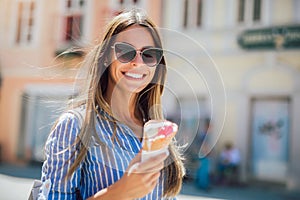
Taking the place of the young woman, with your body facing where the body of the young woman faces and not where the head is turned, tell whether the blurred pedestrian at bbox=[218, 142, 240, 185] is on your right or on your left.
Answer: on your left

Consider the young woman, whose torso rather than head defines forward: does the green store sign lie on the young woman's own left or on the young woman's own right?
on the young woman's own left

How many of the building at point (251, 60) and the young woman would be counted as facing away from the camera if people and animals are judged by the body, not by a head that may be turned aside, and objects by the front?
0

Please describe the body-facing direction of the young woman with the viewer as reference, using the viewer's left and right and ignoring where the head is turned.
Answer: facing the viewer and to the right of the viewer

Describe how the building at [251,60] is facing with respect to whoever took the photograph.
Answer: facing the viewer

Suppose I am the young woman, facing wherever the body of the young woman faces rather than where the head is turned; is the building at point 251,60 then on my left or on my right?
on my left
